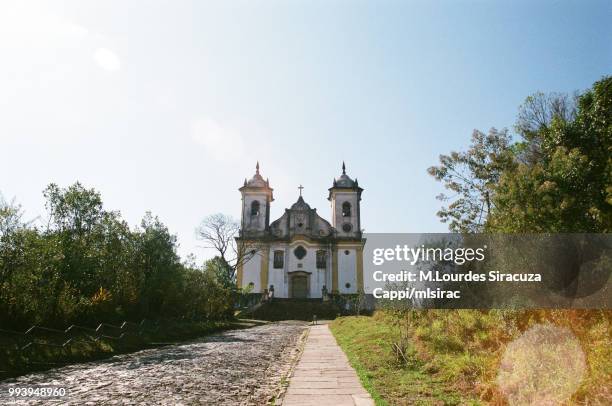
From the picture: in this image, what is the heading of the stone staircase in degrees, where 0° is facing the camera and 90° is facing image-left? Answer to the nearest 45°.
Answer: approximately 0°

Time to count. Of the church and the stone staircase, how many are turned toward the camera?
2

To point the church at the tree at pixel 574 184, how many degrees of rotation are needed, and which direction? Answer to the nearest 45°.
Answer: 0° — it already faces it

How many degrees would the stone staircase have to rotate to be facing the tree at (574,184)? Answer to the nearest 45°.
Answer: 0° — it already faces it
